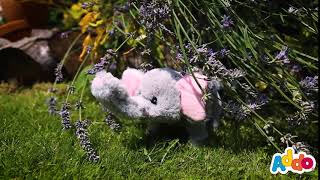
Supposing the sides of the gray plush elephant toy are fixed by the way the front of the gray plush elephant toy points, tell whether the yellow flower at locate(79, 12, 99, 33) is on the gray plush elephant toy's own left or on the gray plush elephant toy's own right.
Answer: on the gray plush elephant toy's own right

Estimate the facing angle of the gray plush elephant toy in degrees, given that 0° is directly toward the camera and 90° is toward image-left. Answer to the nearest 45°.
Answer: approximately 45°
